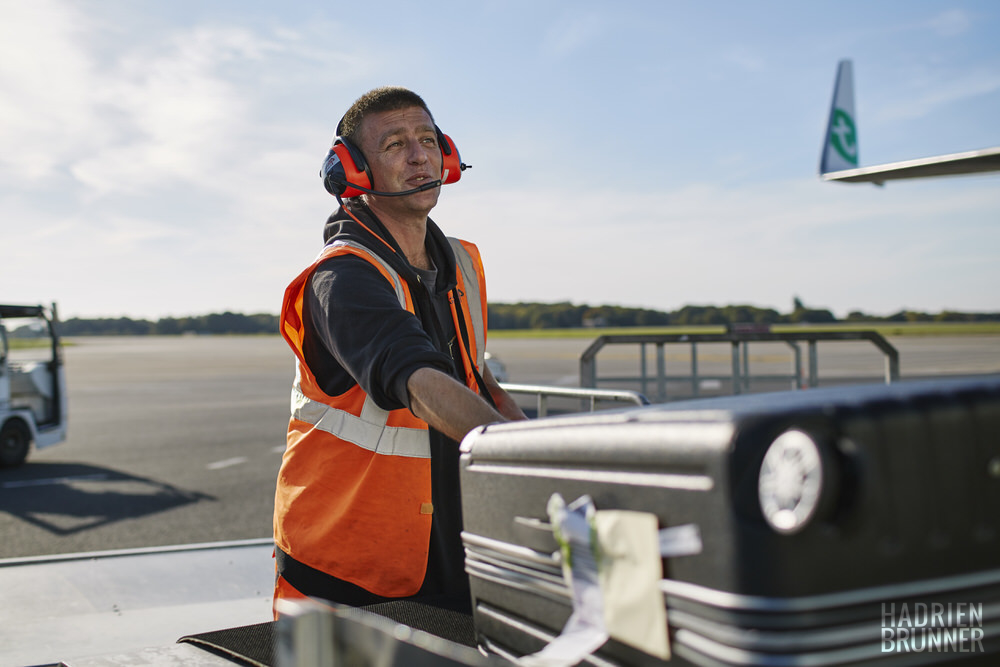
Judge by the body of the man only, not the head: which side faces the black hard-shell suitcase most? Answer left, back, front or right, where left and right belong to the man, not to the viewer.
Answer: front

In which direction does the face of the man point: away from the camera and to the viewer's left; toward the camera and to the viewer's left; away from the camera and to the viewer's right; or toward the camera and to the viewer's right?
toward the camera and to the viewer's right

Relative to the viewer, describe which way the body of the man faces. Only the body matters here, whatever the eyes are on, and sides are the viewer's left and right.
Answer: facing the viewer and to the right of the viewer

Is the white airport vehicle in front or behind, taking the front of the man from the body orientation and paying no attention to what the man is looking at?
behind

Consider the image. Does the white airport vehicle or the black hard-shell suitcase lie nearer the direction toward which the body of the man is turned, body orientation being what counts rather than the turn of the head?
the black hard-shell suitcase
